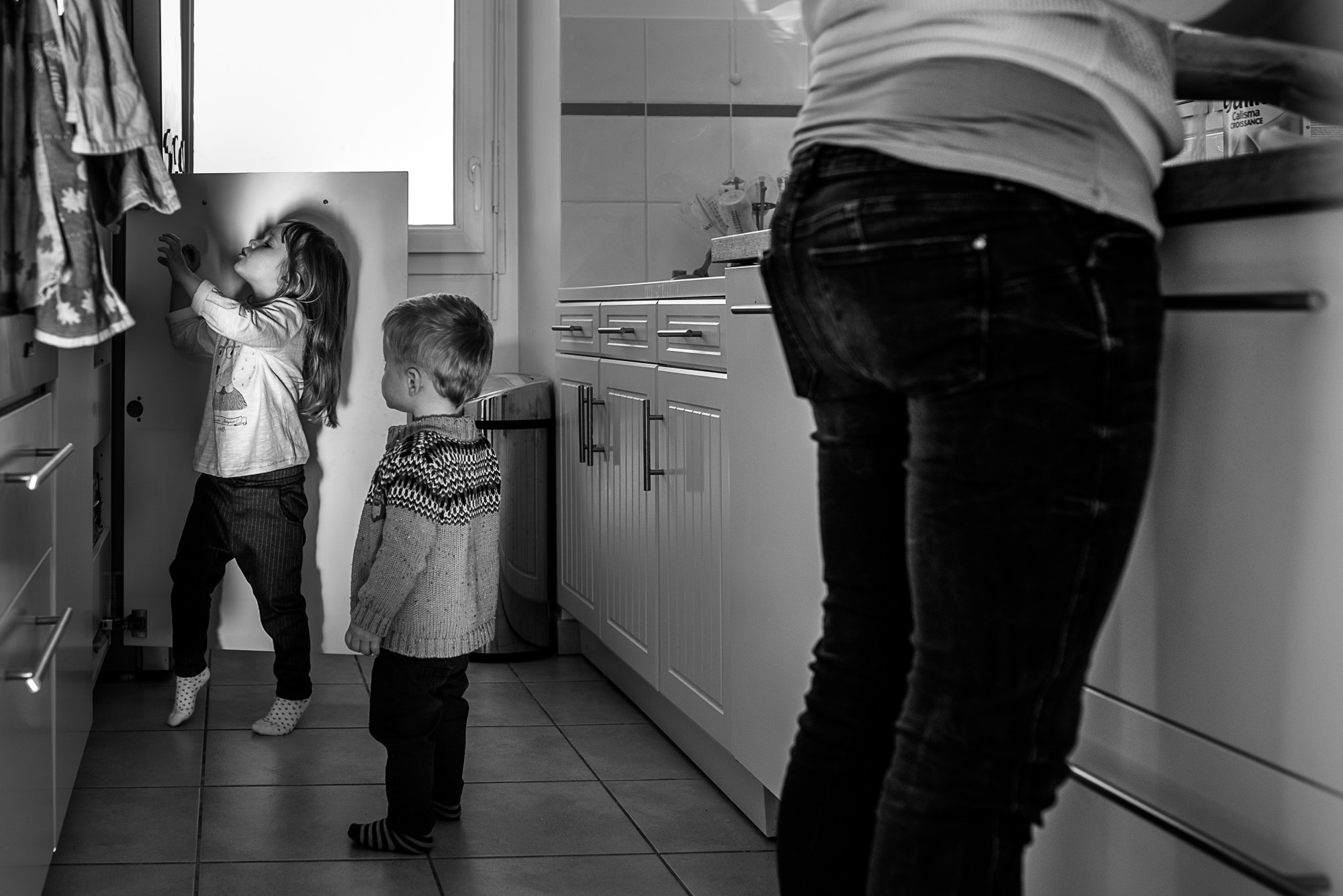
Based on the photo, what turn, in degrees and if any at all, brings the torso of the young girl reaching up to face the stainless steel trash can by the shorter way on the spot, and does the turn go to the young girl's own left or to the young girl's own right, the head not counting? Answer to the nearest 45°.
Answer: approximately 180°

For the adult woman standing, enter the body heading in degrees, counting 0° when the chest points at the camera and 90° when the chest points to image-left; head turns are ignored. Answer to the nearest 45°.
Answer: approximately 225°

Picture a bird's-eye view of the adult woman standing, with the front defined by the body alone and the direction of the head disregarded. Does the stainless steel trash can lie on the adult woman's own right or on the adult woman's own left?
on the adult woman's own left

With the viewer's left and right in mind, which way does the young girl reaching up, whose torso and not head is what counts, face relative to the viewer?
facing the viewer and to the left of the viewer

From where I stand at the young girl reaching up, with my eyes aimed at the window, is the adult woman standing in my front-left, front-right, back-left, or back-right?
back-right

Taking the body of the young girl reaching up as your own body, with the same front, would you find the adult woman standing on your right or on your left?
on your left

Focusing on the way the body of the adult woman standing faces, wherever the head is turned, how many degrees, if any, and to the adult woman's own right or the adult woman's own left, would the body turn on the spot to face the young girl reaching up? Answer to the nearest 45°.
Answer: approximately 90° to the adult woman's own left

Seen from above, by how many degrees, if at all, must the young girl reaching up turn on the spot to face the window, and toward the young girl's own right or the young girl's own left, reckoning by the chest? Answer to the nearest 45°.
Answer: approximately 135° to the young girl's own right
